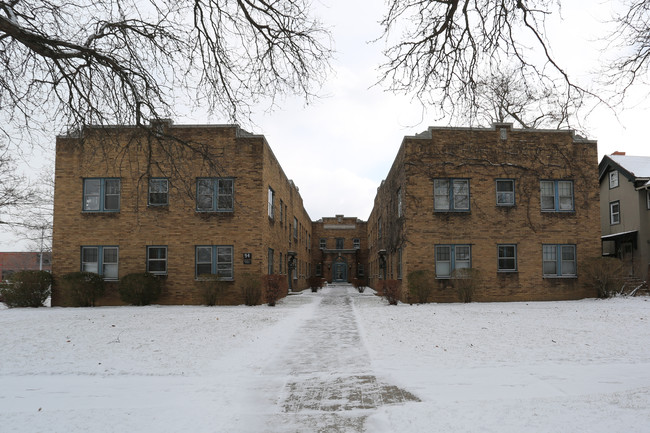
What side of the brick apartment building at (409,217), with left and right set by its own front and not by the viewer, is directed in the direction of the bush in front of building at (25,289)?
right

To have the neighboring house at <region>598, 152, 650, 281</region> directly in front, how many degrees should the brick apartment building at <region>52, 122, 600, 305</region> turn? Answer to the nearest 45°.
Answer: approximately 135° to its left

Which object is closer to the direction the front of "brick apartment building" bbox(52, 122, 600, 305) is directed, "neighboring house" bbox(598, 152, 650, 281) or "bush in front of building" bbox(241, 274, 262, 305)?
the bush in front of building

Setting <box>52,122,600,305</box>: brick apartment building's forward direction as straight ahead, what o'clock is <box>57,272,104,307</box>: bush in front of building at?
The bush in front of building is roughly at 3 o'clock from the brick apartment building.

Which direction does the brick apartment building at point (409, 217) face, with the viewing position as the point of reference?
facing the viewer

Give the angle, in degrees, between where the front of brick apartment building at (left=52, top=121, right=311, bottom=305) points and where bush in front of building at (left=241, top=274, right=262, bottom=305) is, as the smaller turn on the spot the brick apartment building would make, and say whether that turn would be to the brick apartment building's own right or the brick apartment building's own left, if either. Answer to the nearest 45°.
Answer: approximately 45° to the brick apartment building's own left

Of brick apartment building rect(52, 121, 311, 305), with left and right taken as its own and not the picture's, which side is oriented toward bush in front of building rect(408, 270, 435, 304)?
left

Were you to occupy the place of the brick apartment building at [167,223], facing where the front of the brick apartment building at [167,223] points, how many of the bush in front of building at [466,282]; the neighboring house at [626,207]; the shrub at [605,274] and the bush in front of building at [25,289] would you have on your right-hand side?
1

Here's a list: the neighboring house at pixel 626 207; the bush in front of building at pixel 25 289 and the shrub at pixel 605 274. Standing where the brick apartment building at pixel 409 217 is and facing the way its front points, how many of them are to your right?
1

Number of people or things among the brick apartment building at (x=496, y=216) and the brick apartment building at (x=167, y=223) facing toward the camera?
2
